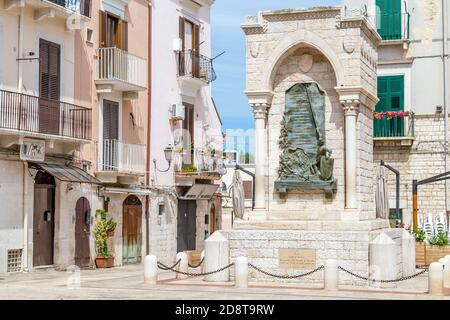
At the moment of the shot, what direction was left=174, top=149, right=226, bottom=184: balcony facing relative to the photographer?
facing the viewer and to the right of the viewer

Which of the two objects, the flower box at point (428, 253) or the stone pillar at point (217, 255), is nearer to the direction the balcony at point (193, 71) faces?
the flower box

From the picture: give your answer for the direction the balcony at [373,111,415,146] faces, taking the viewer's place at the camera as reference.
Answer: facing the viewer

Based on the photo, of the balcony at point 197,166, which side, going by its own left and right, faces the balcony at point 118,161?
right

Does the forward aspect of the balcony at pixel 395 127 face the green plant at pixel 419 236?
yes

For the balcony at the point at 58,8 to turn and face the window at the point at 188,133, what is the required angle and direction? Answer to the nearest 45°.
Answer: approximately 90° to its left

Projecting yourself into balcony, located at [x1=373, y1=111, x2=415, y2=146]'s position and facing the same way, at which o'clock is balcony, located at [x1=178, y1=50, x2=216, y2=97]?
balcony, located at [x1=178, y1=50, x2=216, y2=97] is roughly at 3 o'clock from balcony, located at [x1=373, y1=111, x2=415, y2=146].

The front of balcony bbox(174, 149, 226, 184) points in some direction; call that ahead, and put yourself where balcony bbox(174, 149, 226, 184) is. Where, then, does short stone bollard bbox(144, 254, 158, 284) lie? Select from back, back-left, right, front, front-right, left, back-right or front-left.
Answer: front-right

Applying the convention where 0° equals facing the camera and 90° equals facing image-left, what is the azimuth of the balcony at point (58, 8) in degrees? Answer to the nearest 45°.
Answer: approximately 315°

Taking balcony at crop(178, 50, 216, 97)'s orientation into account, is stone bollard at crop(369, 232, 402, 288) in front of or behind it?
in front

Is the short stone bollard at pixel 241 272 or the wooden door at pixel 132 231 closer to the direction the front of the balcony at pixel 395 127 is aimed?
the short stone bollard

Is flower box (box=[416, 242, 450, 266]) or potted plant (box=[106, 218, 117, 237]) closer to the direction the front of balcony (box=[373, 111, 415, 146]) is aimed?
the flower box

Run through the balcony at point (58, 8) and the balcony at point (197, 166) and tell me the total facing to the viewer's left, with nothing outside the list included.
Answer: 0

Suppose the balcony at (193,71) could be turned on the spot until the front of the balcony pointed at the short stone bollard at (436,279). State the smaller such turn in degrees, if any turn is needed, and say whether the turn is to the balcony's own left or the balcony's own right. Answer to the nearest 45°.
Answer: approximately 45° to the balcony's own right
